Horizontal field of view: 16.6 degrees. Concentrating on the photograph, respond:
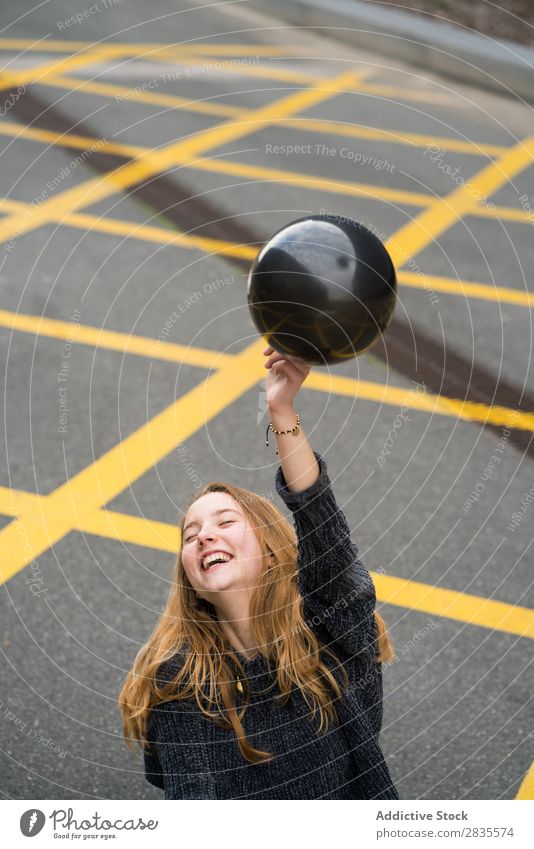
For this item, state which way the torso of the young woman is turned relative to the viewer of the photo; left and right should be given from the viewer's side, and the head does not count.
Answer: facing the viewer
